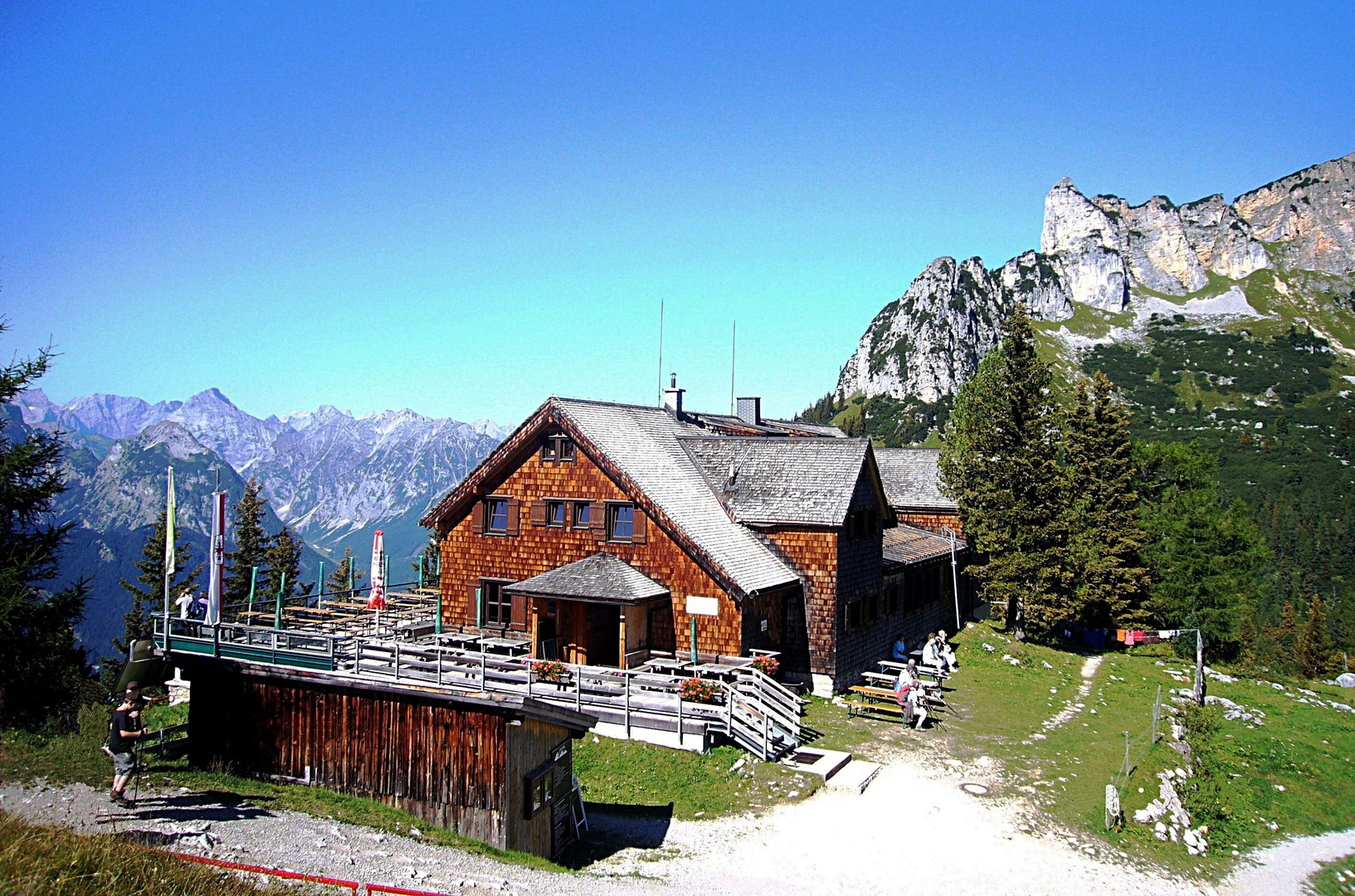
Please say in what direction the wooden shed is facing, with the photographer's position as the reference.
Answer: facing the viewer and to the right of the viewer

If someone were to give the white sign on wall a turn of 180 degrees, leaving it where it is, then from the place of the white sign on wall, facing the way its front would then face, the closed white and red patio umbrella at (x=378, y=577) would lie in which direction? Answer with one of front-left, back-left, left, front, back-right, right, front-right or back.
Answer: left

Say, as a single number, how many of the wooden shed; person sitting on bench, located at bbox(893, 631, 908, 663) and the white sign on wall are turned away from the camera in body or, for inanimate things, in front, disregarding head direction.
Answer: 0

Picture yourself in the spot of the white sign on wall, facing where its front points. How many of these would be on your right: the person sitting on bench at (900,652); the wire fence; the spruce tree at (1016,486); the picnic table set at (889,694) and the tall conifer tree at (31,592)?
1

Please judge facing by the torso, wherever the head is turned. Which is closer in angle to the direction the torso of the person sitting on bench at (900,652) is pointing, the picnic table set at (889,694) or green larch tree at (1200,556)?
the picnic table set

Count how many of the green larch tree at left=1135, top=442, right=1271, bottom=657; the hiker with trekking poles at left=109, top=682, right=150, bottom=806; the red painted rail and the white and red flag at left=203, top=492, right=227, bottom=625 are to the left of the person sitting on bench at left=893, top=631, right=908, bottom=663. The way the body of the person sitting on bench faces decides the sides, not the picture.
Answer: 1

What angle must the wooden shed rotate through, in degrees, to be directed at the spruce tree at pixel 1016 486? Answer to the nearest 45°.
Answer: approximately 90° to its left

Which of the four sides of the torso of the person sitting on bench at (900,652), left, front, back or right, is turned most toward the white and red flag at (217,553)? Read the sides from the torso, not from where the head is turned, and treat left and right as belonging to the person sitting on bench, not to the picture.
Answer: right

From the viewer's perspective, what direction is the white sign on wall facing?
toward the camera

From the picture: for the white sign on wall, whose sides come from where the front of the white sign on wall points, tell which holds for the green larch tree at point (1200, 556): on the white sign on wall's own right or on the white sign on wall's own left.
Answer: on the white sign on wall's own left

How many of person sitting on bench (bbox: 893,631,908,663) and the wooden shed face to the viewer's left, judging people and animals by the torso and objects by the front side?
0

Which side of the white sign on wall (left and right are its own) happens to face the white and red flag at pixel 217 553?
right

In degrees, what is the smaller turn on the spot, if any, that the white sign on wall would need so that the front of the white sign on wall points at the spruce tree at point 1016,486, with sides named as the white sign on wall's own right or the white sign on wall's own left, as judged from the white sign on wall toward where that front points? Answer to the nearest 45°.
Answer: approximately 135° to the white sign on wall's own left

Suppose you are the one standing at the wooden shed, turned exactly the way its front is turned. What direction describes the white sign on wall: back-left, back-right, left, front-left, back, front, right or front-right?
left
